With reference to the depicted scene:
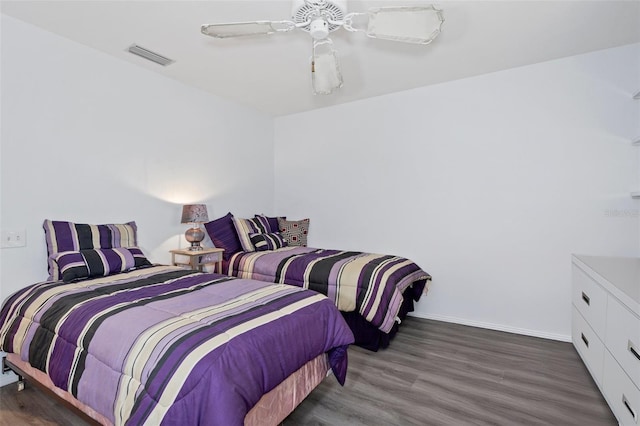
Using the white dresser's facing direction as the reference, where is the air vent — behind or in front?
in front

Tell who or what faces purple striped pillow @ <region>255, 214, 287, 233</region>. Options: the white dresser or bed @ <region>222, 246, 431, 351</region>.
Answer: the white dresser

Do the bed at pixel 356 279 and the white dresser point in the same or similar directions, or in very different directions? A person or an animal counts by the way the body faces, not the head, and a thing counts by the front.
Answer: very different directions

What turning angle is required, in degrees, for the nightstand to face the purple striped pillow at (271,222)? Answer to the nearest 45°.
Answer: approximately 90° to its left

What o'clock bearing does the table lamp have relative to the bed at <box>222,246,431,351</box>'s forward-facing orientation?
The table lamp is roughly at 5 o'clock from the bed.

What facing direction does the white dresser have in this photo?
to the viewer's left

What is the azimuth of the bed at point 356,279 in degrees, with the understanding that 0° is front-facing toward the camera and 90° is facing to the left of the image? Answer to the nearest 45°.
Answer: approximately 315°

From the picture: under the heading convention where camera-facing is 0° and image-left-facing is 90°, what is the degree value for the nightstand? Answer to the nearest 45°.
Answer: approximately 315°

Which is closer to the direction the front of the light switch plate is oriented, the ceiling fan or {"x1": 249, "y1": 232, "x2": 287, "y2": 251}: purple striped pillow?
the ceiling fan
